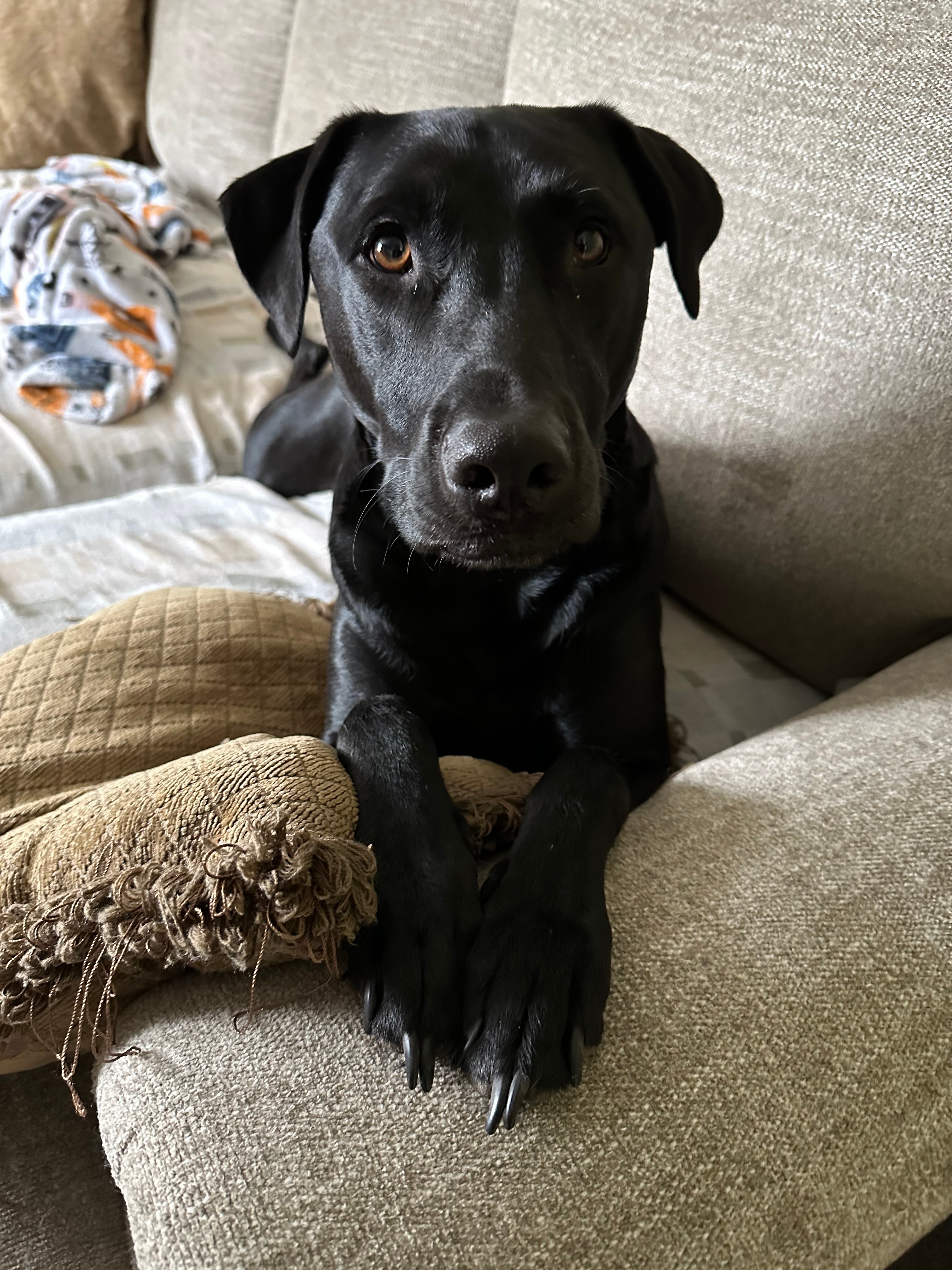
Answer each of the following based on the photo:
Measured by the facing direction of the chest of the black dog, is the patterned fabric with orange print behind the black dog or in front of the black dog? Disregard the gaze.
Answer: behind

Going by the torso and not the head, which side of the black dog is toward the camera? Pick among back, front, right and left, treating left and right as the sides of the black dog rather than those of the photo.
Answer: front

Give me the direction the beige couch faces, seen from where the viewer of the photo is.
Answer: facing the viewer and to the left of the viewer
